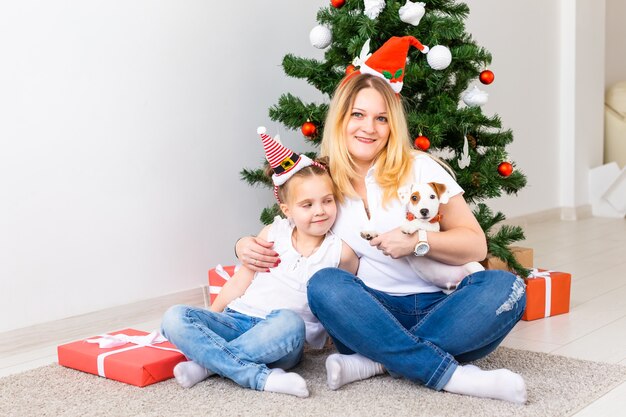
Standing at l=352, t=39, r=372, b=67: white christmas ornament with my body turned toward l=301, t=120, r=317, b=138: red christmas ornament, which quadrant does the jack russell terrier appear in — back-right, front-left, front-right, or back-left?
back-left

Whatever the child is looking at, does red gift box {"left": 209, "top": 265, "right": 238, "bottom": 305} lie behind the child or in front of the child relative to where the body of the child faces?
behind

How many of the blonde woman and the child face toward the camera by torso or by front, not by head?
2

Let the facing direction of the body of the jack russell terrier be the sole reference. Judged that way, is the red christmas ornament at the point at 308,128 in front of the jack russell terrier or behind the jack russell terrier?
behind

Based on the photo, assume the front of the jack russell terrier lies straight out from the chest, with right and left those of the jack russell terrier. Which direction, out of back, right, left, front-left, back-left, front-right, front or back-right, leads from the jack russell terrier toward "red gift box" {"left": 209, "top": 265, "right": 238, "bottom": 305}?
back-right

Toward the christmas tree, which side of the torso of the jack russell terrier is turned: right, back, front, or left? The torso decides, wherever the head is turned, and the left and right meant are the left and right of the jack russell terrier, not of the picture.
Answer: back
